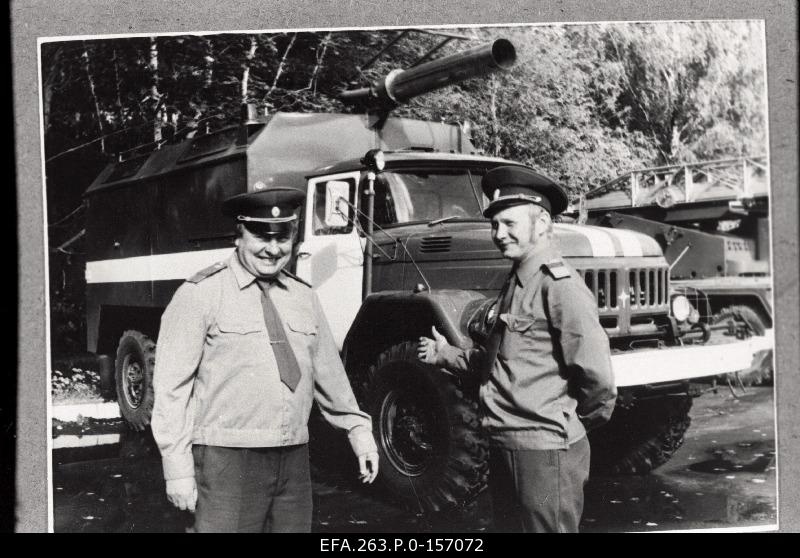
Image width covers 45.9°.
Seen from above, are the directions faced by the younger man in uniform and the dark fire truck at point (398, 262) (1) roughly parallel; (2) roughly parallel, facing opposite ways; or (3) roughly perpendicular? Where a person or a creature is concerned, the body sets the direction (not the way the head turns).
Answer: roughly perpendicular

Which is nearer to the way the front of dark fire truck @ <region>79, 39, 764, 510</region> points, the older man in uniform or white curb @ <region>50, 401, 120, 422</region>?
the older man in uniform

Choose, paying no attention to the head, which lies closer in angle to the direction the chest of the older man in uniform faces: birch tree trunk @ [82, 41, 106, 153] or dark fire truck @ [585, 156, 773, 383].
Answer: the dark fire truck

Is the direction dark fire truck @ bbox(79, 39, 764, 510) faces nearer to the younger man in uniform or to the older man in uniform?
the younger man in uniform

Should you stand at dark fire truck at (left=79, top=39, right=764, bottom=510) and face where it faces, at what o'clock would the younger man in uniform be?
The younger man in uniform is roughly at 1 o'clock from the dark fire truck.

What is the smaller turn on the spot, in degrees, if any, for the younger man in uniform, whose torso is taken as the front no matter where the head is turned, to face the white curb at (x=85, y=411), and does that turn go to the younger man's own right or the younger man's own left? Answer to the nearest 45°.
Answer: approximately 90° to the younger man's own right

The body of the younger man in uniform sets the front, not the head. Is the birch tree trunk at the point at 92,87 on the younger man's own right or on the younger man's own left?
on the younger man's own right

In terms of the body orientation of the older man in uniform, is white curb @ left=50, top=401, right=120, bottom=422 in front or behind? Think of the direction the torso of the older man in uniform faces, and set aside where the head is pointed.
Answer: behind
